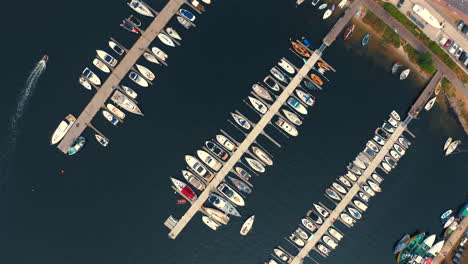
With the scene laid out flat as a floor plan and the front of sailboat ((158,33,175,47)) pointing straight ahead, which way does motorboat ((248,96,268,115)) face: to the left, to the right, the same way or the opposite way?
the opposite way

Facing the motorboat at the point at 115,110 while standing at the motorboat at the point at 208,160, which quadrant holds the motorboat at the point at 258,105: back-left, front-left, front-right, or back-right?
back-right

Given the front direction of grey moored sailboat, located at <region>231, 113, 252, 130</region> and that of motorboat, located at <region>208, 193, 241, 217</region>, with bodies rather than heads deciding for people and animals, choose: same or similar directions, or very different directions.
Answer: very different directions

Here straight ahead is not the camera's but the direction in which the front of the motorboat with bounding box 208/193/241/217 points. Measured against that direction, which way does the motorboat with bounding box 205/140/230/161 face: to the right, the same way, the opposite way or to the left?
the opposite way
